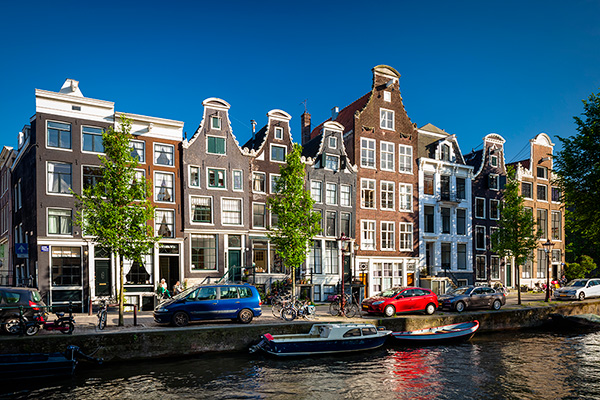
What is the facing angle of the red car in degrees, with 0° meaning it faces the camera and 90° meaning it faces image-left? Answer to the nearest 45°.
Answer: approximately 45°

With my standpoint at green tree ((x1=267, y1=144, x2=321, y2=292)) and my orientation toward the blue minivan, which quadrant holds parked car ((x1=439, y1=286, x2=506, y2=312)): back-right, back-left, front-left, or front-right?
back-left

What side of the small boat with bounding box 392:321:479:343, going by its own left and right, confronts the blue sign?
back

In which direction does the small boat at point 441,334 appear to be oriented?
to the viewer's right

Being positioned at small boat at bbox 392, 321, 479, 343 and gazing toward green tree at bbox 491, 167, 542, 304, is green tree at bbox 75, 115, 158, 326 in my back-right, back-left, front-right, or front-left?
back-left

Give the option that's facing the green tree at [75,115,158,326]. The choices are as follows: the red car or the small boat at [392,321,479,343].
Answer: the red car
